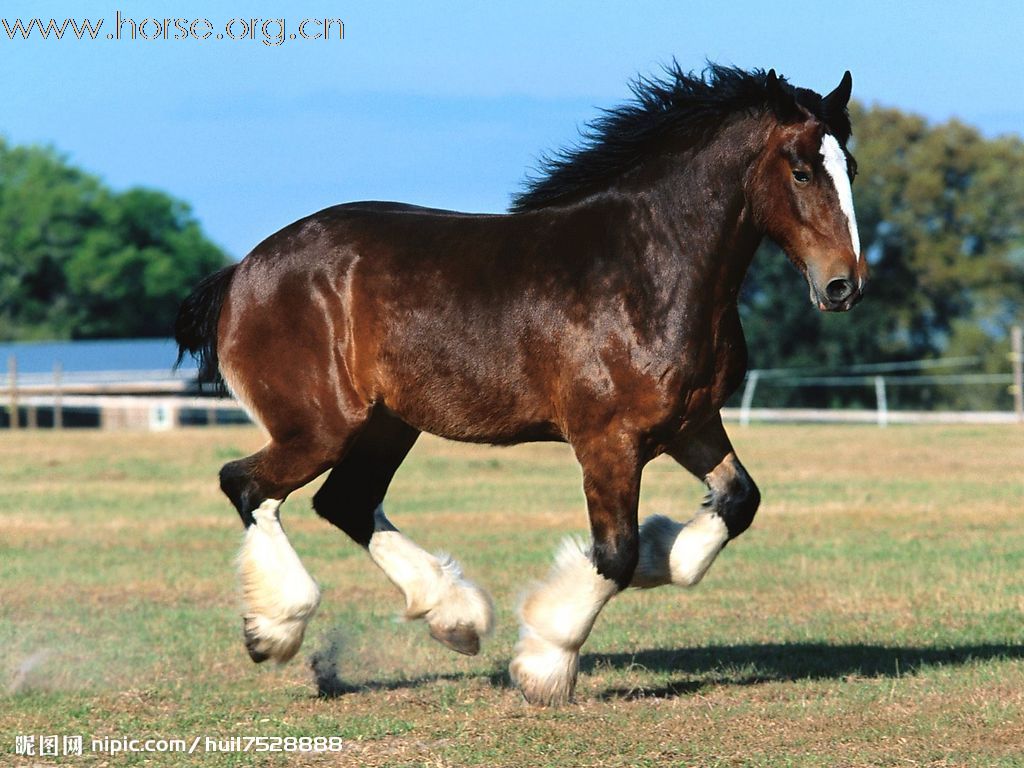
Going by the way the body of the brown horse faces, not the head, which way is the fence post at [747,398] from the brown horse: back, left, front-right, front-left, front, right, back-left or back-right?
left

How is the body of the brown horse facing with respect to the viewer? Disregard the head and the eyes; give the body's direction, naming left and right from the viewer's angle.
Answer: facing to the right of the viewer
